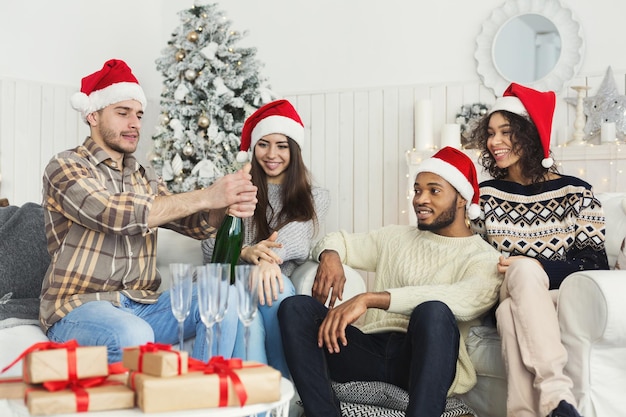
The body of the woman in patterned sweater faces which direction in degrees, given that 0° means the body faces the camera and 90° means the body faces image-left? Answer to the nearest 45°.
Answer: approximately 45°

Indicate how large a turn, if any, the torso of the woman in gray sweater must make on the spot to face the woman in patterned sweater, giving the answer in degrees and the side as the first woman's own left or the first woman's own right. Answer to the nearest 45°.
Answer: approximately 135° to the first woman's own left

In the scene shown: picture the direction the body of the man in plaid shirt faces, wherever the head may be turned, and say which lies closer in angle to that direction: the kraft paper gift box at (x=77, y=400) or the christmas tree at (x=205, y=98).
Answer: the kraft paper gift box

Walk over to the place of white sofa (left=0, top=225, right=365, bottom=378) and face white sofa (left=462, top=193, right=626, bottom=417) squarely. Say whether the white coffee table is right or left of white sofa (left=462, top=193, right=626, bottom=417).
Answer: right
